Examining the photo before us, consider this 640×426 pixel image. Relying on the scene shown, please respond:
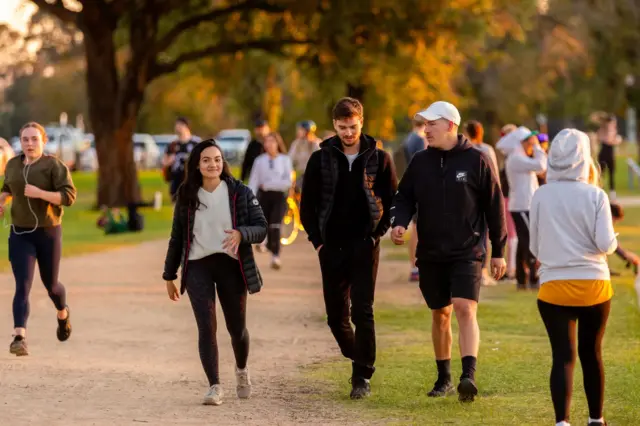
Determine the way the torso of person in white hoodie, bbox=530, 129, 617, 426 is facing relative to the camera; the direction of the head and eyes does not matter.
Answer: away from the camera

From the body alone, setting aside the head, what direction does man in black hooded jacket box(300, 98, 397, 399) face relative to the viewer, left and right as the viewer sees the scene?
facing the viewer

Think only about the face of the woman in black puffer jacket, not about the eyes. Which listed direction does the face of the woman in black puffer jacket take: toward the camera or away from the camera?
toward the camera

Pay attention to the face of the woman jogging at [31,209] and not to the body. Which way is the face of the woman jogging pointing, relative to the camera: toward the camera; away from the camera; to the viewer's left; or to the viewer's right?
toward the camera

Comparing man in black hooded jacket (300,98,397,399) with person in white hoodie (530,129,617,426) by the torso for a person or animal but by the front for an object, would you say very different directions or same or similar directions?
very different directions

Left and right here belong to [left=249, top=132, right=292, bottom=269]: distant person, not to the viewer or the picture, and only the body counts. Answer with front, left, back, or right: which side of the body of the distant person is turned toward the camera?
front

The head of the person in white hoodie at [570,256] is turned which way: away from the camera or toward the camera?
away from the camera

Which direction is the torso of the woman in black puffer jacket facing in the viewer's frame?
toward the camera

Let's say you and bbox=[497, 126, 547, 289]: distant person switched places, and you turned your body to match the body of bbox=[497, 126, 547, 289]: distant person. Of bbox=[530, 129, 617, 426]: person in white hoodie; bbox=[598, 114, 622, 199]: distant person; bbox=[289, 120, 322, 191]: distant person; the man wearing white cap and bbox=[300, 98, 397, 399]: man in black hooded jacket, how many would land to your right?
3

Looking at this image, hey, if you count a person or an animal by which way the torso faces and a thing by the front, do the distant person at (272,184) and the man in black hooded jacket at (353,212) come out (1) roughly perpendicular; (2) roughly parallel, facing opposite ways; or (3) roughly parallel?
roughly parallel

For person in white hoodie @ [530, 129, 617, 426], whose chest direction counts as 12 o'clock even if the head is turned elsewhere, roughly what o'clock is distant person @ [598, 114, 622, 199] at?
The distant person is roughly at 12 o'clock from the person in white hoodie.

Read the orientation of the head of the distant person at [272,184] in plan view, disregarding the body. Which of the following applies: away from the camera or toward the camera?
toward the camera
